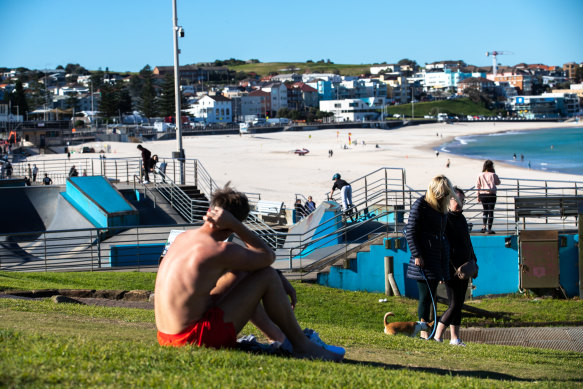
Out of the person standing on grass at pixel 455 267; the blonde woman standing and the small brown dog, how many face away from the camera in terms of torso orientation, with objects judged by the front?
0

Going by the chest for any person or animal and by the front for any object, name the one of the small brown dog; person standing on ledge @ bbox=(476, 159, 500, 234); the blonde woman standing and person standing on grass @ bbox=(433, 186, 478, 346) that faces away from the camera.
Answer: the person standing on ledge

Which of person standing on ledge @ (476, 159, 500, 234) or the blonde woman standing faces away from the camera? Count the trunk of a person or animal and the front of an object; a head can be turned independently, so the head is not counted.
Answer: the person standing on ledge

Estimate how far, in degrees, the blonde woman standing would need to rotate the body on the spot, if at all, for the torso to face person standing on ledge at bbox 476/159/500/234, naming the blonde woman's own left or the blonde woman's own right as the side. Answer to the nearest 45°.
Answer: approximately 135° to the blonde woman's own left

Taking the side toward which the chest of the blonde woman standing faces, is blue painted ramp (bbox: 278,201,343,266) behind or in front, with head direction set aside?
behind

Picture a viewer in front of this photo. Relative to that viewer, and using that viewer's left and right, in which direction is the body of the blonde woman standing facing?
facing the viewer and to the right of the viewer

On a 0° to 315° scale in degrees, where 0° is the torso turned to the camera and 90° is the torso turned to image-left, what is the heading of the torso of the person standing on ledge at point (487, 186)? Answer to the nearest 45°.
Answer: approximately 180°
